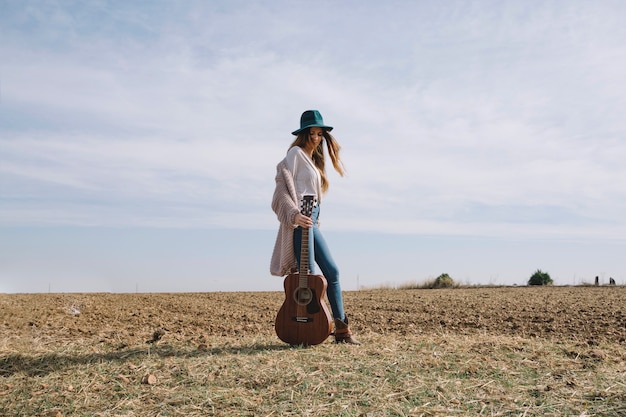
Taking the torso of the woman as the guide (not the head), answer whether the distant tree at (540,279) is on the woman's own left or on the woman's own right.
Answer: on the woman's own left

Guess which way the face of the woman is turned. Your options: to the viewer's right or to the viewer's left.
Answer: to the viewer's right

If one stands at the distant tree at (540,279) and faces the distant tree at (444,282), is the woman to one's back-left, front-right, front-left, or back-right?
front-left

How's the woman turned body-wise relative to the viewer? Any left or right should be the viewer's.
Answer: facing the viewer and to the right of the viewer

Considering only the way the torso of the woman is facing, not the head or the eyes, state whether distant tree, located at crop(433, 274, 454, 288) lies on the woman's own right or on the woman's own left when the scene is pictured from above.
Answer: on the woman's own left
